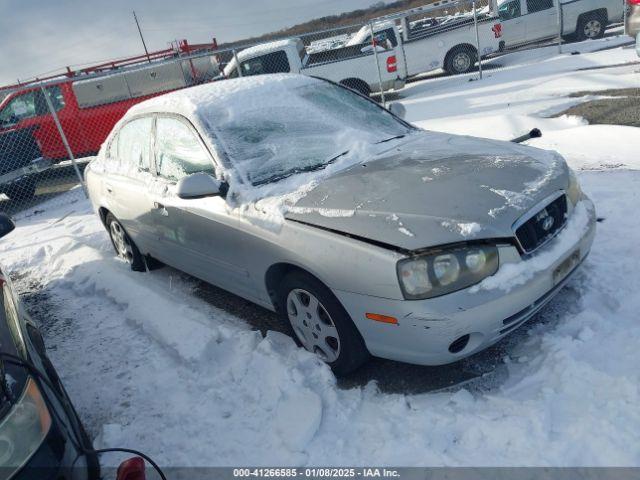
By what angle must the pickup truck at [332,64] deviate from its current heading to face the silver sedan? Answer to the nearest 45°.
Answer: approximately 135° to its left

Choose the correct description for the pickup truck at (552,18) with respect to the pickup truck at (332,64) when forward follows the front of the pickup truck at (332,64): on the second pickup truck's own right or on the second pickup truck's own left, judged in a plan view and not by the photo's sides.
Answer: on the second pickup truck's own right

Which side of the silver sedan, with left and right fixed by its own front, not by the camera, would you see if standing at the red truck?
back

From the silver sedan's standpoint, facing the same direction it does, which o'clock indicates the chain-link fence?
The chain-link fence is roughly at 7 o'clock from the silver sedan.

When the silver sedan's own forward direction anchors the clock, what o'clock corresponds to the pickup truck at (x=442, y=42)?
The pickup truck is roughly at 8 o'clock from the silver sedan.

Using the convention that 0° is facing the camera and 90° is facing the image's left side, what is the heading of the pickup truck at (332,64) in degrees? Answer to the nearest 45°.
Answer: approximately 135°

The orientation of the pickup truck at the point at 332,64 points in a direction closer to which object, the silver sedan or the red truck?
the red truck

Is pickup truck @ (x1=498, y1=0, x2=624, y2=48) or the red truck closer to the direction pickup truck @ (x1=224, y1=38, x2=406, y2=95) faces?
the red truck

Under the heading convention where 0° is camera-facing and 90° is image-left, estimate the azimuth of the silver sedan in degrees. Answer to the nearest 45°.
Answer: approximately 315°

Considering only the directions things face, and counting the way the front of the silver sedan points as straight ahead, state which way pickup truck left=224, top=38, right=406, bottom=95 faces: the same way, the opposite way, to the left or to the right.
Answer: the opposite way
